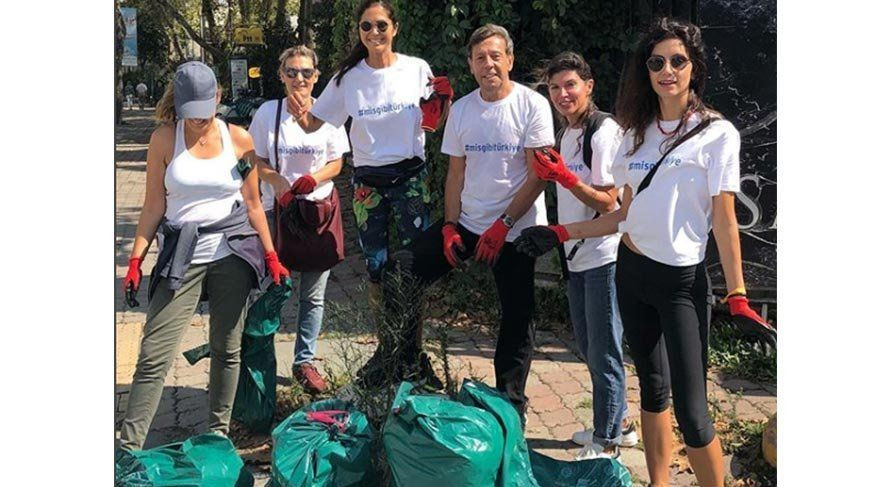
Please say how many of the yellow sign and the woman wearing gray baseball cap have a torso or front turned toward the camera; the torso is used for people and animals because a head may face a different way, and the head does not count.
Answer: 2

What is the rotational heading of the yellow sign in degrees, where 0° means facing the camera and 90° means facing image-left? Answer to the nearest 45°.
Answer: approximately 0°

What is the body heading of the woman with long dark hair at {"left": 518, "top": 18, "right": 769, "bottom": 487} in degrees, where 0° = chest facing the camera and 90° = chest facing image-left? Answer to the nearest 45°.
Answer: approximately 45°

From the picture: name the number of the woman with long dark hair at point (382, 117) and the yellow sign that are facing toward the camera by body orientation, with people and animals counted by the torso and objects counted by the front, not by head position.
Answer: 2

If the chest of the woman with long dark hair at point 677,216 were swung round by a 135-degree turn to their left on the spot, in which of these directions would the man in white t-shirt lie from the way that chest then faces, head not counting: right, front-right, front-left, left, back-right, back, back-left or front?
back-left
